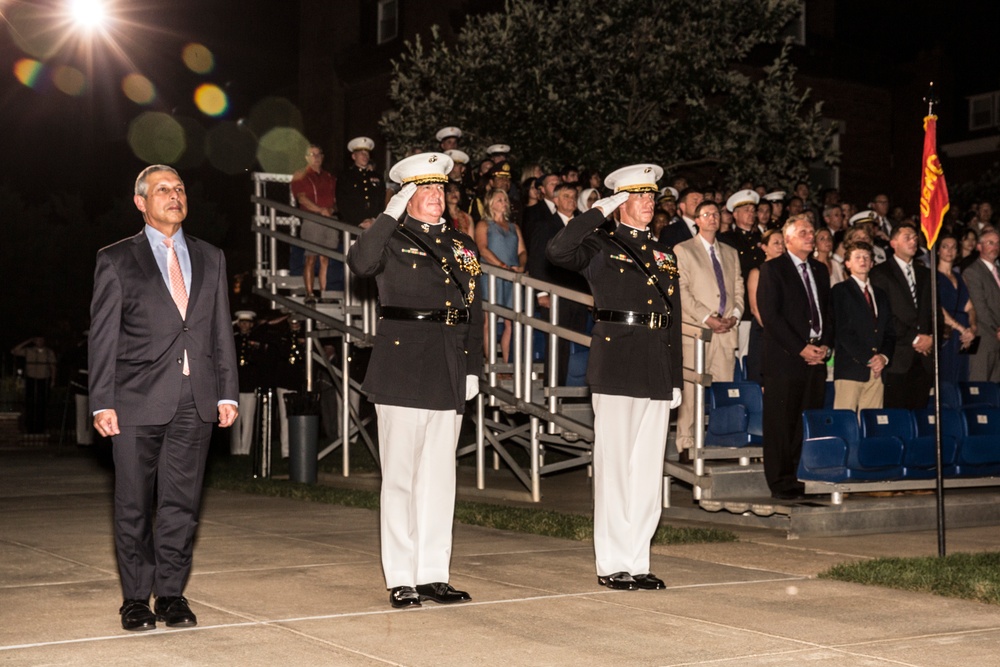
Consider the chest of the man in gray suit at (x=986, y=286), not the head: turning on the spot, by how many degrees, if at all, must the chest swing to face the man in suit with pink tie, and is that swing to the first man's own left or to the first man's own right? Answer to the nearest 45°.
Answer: approximately 45° to the first man's own right

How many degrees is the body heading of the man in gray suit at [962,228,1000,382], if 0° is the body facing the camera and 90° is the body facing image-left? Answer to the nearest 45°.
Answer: approximately 315°

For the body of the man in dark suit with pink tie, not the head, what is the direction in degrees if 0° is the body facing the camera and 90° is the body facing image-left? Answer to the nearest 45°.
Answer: approximately 315°

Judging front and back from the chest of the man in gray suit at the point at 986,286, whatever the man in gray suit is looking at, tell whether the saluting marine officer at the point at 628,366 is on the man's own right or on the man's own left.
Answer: on the man's own right

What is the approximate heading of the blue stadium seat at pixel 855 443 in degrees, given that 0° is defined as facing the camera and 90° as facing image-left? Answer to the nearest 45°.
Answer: approximately 315°

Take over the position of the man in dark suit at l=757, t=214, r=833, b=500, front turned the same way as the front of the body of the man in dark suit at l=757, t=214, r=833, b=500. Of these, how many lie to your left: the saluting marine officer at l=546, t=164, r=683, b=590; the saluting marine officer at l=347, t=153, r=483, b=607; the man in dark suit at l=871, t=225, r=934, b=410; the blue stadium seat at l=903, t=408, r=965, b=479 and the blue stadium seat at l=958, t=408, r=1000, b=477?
3

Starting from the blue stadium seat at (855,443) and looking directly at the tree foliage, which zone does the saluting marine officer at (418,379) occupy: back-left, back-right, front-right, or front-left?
back-left

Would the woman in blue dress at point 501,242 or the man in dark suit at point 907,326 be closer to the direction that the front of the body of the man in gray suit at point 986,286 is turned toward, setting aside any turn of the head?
the man in dark suit

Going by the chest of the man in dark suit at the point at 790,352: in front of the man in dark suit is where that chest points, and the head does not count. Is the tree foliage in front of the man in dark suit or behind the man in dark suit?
behind

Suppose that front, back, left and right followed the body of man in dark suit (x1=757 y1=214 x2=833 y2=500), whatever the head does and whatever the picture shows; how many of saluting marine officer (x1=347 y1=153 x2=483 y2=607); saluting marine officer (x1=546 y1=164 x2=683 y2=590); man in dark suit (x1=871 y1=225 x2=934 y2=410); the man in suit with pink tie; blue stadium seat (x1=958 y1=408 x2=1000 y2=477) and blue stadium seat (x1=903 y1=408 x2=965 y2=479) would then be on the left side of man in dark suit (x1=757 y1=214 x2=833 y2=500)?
3

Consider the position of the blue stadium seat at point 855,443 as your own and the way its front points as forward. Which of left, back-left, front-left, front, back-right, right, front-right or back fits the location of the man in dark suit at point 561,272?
back

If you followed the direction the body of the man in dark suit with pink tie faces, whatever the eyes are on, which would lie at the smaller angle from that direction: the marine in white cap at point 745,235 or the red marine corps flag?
the red marine corps flag

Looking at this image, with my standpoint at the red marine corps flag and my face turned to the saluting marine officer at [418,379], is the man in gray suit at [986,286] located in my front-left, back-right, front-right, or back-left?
back-right
